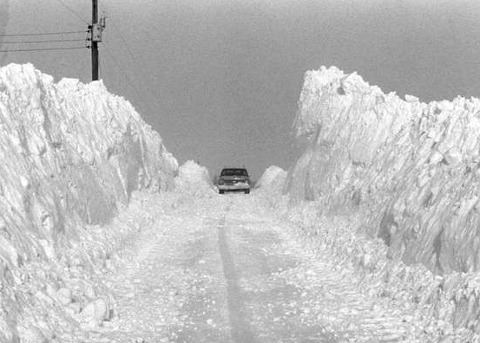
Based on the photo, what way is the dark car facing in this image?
toward the camera

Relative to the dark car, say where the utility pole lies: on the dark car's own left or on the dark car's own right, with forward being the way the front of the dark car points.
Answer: on the dark car's own right
